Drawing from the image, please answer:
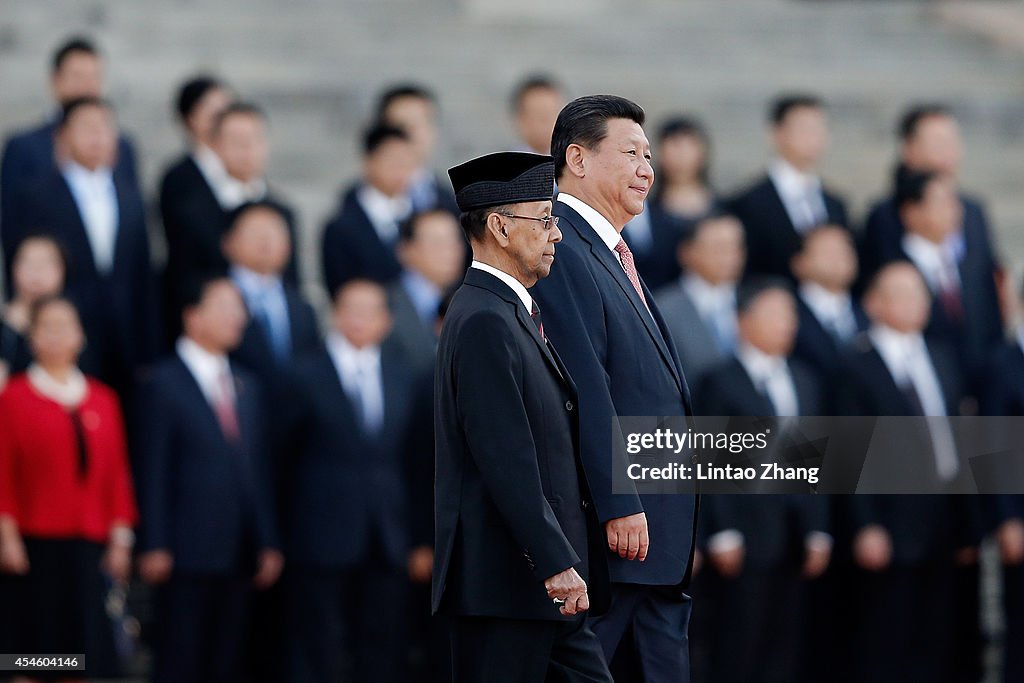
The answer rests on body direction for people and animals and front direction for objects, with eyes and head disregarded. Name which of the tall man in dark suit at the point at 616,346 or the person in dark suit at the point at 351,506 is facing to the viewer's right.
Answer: the tall man in dark suit

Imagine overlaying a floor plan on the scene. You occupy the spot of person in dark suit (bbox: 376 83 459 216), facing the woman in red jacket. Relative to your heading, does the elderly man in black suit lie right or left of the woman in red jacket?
left

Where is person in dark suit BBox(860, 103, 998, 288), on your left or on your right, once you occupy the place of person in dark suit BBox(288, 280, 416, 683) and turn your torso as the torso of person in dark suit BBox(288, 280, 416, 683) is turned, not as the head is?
on your left

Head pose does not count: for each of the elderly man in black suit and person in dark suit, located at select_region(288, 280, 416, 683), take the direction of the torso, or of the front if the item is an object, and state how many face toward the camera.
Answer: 1

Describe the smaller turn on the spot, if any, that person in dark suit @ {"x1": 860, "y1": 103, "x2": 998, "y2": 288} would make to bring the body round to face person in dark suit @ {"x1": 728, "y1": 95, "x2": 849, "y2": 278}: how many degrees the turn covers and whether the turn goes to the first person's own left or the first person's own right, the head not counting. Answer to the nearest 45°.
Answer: approximately 135° to the first person's own right

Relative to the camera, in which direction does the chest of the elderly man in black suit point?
to the viewer's right

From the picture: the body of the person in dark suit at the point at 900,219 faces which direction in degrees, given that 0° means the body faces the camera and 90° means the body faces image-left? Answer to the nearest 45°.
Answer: approximately 315°

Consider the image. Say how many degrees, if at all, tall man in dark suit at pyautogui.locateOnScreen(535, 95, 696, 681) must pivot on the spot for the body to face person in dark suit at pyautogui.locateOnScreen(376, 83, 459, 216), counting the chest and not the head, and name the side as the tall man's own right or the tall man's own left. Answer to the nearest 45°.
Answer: approximately 90° to the tall man's own left

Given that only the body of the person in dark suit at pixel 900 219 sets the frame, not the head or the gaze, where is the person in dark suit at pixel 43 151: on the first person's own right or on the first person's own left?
on the first person's own right

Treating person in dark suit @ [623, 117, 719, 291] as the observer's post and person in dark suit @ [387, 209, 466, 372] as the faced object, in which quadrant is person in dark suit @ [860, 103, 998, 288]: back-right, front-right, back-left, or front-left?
back-left

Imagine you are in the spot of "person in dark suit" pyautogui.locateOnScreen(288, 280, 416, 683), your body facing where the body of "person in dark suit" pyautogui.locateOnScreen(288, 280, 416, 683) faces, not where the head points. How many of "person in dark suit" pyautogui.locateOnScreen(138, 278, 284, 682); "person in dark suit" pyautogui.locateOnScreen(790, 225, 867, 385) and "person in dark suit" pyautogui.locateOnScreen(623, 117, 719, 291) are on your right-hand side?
1

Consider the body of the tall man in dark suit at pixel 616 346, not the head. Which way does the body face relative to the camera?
to the viewer's right
